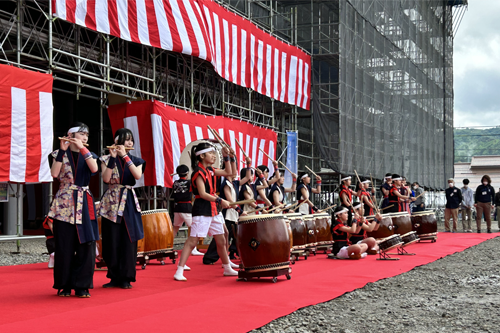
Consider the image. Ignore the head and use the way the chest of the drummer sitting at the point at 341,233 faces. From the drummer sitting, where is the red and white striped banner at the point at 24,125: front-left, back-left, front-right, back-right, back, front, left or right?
back

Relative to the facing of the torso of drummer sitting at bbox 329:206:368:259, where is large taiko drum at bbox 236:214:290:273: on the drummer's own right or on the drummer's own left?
on the drummer's own right

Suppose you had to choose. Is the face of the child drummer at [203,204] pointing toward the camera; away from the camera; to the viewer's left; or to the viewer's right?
to the viewer's right

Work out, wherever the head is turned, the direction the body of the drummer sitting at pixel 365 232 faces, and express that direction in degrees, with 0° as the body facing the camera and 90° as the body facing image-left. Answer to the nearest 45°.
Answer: approximately 270°

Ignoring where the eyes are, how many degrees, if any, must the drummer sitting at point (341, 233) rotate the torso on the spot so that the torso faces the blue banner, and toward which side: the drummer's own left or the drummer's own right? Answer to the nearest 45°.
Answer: approximately 90° to the drummer's own left

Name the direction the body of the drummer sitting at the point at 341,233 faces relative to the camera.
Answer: to the viewer's right

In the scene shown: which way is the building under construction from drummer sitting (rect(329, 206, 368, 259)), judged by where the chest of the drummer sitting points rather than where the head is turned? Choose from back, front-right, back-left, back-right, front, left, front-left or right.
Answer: left
